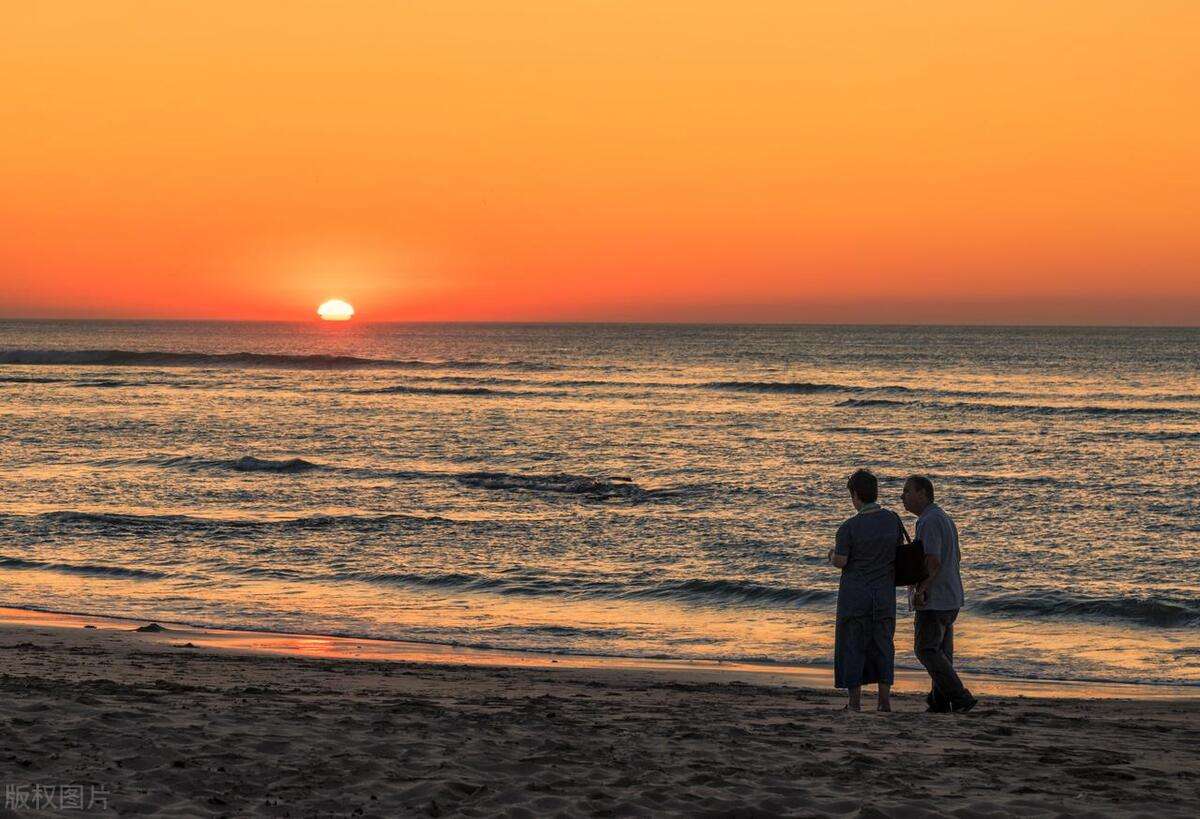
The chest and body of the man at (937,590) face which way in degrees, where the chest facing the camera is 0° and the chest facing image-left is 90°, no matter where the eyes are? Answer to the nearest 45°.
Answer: approximately 90°

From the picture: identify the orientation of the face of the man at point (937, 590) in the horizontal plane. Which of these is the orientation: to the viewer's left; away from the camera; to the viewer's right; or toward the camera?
to the viewer's left
